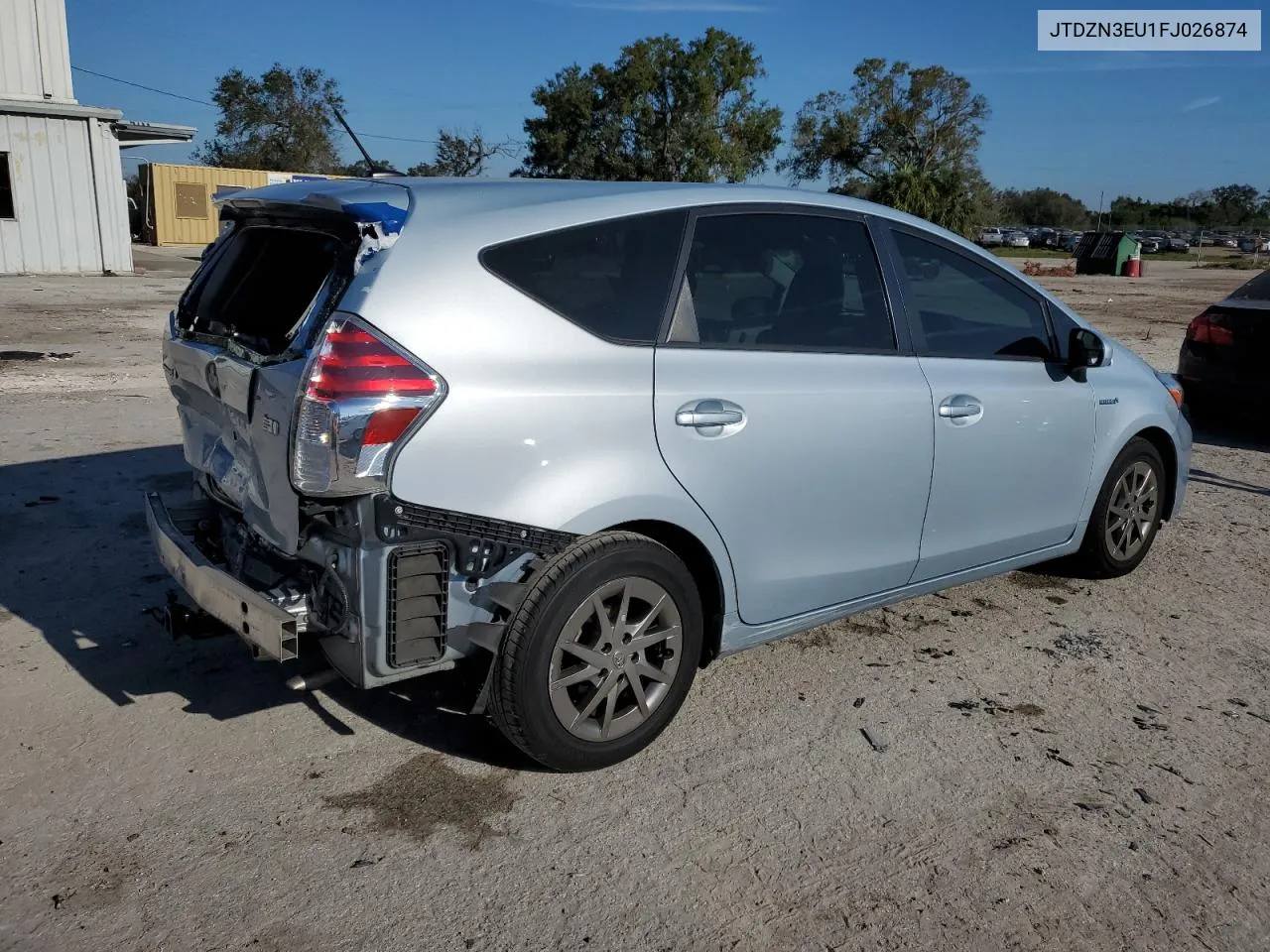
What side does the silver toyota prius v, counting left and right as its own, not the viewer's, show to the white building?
left

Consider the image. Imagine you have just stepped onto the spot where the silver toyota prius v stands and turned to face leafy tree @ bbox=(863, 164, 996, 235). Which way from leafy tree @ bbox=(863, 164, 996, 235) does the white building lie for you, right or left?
left

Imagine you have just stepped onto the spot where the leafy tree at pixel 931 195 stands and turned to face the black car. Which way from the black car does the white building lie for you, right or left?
right

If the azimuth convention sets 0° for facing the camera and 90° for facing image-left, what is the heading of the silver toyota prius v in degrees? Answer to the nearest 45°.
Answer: approximately 225°

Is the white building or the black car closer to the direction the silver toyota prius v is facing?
the black car

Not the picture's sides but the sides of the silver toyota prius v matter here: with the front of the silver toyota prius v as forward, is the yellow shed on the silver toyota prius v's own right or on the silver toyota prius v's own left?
on the silver toyota prius v's own left

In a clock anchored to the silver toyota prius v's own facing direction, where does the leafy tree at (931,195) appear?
The leafy tree is roughly at 11 o'clock from the silver toyota prius v.

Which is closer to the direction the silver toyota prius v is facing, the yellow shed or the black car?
the black car

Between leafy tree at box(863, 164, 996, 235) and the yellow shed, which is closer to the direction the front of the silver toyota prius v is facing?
the leafy tree

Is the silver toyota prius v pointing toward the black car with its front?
yes

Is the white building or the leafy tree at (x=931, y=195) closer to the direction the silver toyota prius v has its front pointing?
the leafy tree
